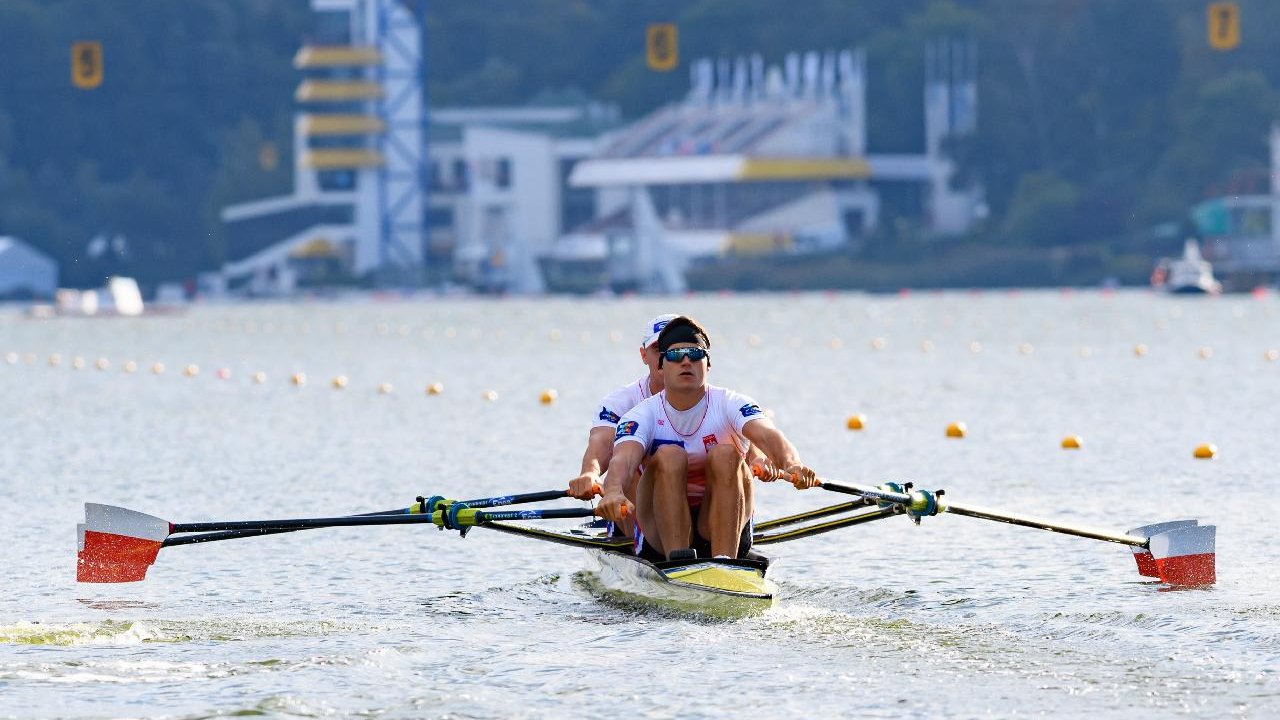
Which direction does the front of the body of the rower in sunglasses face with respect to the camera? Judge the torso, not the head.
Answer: toward the camera

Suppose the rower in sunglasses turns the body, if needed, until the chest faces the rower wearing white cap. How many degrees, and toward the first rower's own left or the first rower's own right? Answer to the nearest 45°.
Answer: approximately 135° to the first rower's own right
